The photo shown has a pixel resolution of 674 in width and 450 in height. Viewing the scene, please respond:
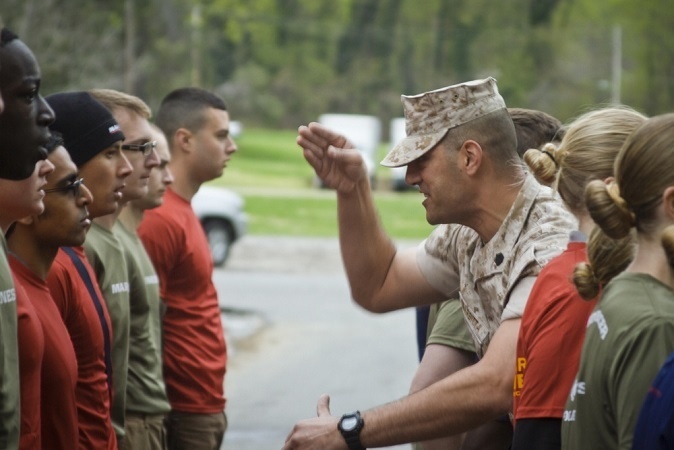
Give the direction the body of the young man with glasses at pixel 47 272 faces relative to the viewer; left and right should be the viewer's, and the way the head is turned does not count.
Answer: facing to the right of the viewer

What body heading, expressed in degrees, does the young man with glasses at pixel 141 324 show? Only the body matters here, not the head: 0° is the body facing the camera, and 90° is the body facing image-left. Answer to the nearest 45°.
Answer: approximately 270°

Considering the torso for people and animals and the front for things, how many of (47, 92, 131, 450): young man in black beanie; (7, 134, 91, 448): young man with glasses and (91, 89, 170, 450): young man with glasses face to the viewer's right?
3

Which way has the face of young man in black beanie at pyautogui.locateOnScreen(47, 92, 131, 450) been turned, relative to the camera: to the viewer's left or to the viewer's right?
to the viewer's right

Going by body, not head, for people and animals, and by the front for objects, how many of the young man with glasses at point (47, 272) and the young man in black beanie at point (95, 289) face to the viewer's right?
2

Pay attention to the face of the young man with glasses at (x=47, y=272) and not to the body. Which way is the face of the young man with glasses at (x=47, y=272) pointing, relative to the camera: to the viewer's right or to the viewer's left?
to the viewer's right

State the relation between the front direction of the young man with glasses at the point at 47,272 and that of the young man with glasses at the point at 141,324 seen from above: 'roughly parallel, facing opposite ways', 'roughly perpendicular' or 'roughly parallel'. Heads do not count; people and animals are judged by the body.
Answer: roughly parallel

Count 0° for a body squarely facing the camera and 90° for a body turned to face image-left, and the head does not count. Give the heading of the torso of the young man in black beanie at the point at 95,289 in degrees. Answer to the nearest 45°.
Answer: approximately 270°

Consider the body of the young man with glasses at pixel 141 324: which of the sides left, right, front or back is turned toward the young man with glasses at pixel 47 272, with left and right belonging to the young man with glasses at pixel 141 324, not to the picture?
right
